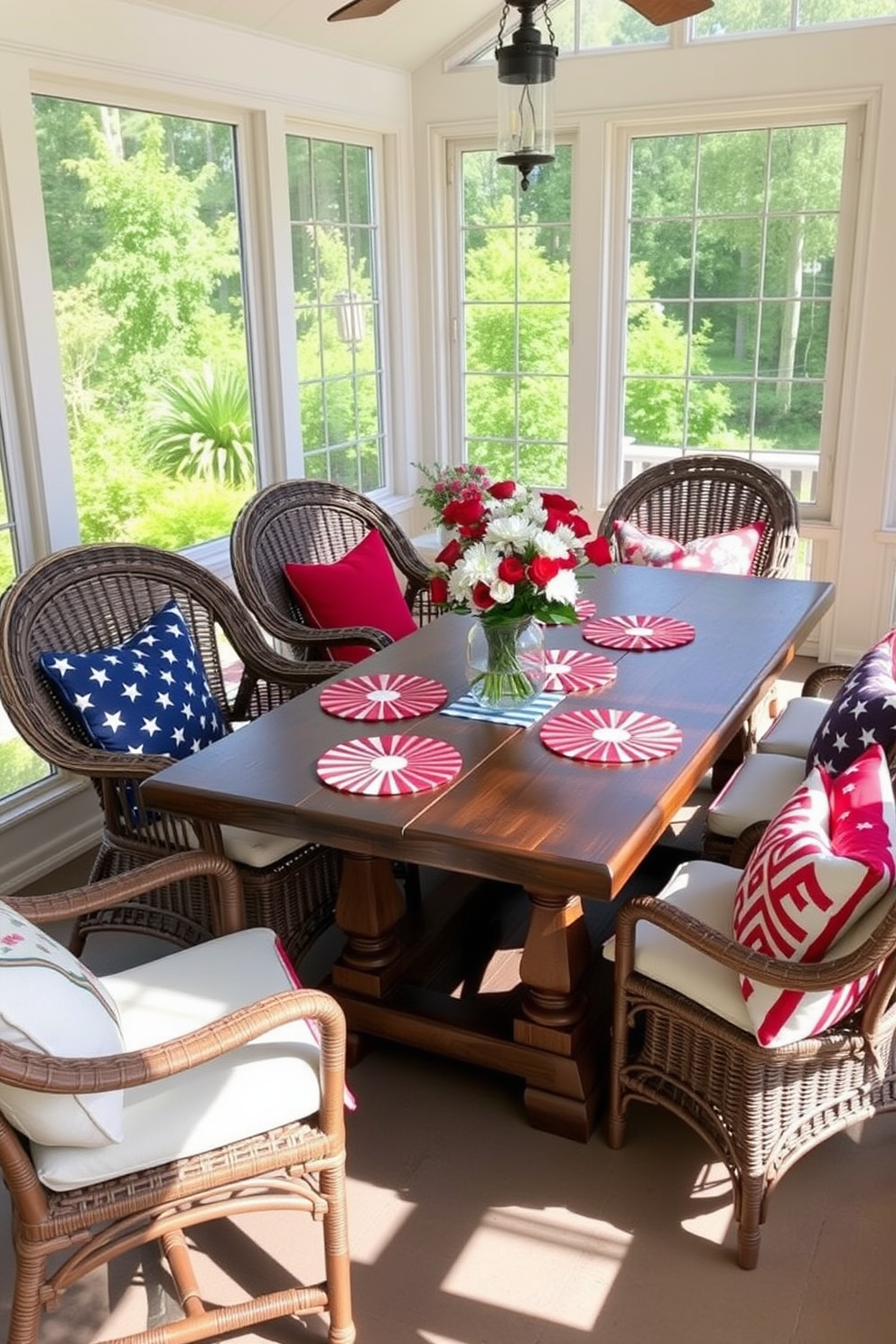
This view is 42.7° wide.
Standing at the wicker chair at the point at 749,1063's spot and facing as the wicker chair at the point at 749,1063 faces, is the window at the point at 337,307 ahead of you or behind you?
ahead

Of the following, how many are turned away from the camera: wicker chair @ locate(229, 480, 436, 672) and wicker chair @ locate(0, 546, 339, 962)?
0

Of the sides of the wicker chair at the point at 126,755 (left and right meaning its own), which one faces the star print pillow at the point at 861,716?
front

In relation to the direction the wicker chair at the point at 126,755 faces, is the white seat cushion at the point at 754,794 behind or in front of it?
in front

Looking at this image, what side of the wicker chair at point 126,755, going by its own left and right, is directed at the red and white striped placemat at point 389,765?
front

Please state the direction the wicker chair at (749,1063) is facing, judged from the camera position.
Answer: facing away from the viewer and to the left of the viewer

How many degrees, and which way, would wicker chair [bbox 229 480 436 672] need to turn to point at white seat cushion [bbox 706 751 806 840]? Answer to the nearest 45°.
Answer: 0° — it already faces it

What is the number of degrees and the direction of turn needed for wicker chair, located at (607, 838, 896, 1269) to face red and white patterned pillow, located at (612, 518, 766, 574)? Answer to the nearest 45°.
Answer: approximately 45° to its right

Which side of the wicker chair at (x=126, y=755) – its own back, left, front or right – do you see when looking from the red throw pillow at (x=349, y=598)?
left

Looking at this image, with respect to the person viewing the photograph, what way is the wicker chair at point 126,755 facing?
facing the viewer and to the right of the viewer

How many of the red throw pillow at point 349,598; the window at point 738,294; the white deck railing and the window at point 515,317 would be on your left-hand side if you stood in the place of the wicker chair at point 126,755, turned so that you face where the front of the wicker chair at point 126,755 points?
4

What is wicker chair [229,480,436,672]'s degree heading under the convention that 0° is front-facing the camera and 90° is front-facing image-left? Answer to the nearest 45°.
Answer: approximately 315°

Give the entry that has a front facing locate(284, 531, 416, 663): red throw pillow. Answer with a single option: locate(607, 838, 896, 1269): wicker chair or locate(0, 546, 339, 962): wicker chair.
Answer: locate(607, 838, 896, 1269): wicker chair

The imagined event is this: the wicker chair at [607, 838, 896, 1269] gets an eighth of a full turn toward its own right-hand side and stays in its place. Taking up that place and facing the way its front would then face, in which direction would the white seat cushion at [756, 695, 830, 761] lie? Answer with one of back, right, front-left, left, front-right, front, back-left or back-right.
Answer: front

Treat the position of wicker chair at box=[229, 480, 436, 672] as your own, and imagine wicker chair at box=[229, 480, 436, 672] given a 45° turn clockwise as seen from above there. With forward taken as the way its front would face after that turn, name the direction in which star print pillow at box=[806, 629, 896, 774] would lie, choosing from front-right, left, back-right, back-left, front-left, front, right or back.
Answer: front-left

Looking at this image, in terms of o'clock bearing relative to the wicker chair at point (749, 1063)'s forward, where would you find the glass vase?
The glass vase is roughly at 12 o'clock from the wicker chair.
